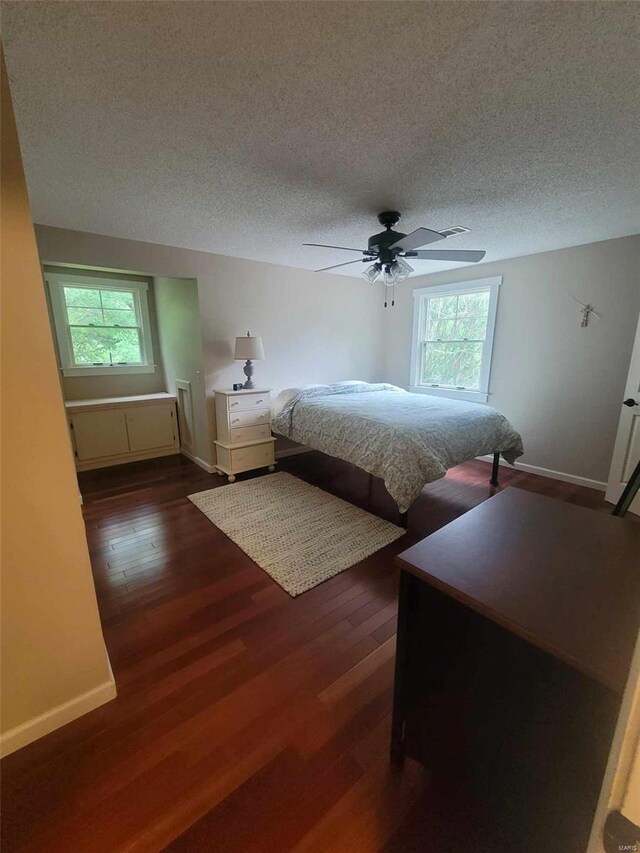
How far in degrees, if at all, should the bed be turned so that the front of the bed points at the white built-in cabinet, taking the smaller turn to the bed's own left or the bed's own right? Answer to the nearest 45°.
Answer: approximately 135° to the bed's own right

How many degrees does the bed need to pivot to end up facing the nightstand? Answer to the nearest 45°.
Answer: approximately 135° to its right

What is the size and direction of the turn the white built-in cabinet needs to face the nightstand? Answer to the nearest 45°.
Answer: approximately 45° to its left

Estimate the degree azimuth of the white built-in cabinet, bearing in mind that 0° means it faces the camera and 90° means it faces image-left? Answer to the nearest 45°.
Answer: approximately 0°

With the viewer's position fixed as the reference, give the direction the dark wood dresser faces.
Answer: facing away from the viewer and to the left of the viewer

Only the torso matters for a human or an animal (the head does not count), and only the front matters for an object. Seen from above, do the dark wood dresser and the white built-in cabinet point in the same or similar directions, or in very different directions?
very different directions

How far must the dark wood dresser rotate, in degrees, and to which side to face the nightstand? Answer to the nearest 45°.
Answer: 0° — it already faces it

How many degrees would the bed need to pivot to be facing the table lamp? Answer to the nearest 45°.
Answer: approximately 135° to its right

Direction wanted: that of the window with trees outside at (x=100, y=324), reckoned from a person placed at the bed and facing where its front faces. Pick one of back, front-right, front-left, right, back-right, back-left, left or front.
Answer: back-right
